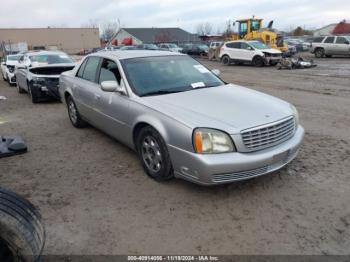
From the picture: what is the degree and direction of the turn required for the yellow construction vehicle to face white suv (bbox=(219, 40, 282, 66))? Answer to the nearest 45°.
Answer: approximately 135° to its left

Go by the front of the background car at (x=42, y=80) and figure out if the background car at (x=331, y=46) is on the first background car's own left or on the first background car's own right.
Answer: on the first background car's own left

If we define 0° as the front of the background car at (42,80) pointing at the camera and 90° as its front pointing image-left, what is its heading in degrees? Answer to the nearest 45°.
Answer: approximately 315°

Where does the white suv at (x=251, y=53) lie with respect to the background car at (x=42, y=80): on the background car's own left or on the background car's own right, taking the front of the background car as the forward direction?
on the background car's own left
